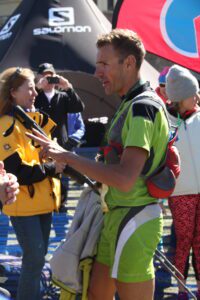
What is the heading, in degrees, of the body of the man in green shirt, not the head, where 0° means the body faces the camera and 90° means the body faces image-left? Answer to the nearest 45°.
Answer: approximately 90°

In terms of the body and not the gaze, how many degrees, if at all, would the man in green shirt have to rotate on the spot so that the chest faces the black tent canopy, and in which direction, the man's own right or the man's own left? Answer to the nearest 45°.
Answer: approximately 90° to the man's own right

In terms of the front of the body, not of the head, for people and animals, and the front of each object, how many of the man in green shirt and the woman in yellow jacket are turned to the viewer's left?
1

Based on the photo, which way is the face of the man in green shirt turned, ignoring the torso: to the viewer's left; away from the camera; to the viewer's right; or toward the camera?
to the viewer's left

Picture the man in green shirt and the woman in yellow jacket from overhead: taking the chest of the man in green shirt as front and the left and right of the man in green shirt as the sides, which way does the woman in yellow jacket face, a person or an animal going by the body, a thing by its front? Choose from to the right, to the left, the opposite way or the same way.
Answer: the opposite way

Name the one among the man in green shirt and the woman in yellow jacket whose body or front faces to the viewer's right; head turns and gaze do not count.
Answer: the woman in yellow jacket

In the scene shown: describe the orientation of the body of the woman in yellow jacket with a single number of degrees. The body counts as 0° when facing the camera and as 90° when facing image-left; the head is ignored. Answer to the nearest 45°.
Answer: approximately 270°

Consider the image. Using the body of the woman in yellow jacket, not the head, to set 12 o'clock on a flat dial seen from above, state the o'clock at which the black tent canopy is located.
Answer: The black tent canopy is roughly at 9 o'clock from the woman in yellow jacket.

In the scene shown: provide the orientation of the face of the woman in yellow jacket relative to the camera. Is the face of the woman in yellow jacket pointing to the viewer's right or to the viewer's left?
to the viewer's right

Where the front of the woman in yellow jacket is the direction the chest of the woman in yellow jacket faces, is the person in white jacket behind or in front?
in front
